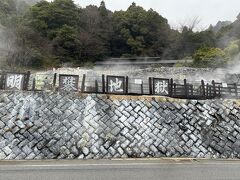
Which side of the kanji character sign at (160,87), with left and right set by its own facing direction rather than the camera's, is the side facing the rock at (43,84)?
right

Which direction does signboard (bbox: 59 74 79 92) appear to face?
toward the camera

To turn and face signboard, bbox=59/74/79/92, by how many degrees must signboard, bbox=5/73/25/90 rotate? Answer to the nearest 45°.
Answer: approximately 90° to its left

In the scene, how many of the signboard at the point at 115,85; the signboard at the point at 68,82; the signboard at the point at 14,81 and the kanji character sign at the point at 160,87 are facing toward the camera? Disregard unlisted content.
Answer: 4

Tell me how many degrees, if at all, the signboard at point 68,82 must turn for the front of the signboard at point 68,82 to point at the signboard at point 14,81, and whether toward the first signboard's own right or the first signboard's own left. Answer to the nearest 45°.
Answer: approximately 90° to the first signboard's own right

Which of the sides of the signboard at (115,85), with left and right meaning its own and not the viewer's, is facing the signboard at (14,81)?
right

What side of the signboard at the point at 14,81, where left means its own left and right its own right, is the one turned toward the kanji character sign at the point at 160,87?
left

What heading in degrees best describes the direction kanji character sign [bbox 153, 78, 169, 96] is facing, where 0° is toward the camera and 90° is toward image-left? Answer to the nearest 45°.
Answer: approximately 0°

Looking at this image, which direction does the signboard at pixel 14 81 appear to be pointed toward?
toward the camera
